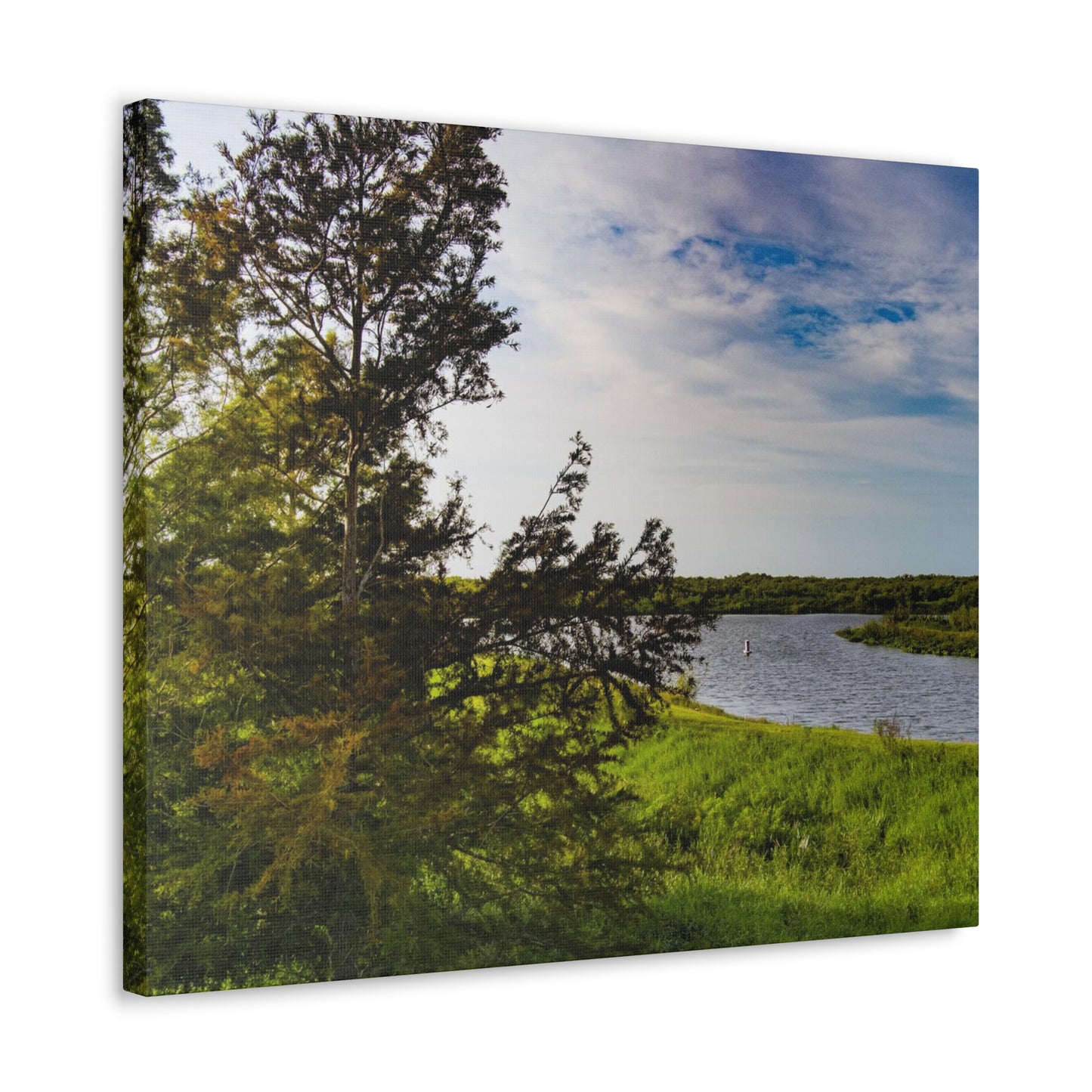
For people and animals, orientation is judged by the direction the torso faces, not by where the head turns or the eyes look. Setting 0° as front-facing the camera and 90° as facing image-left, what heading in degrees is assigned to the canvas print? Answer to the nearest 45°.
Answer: approximately 315°
